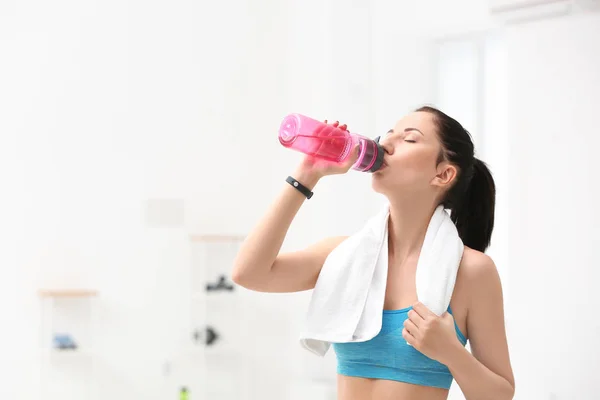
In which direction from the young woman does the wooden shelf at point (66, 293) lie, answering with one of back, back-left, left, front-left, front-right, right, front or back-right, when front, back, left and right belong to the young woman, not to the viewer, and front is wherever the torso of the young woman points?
right

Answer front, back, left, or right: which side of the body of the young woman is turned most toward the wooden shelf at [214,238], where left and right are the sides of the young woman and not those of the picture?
right

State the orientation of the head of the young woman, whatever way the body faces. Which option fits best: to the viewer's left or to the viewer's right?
to the viewer's left

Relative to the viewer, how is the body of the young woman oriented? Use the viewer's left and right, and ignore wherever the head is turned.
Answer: facing the viewer and to the left of the viewer
